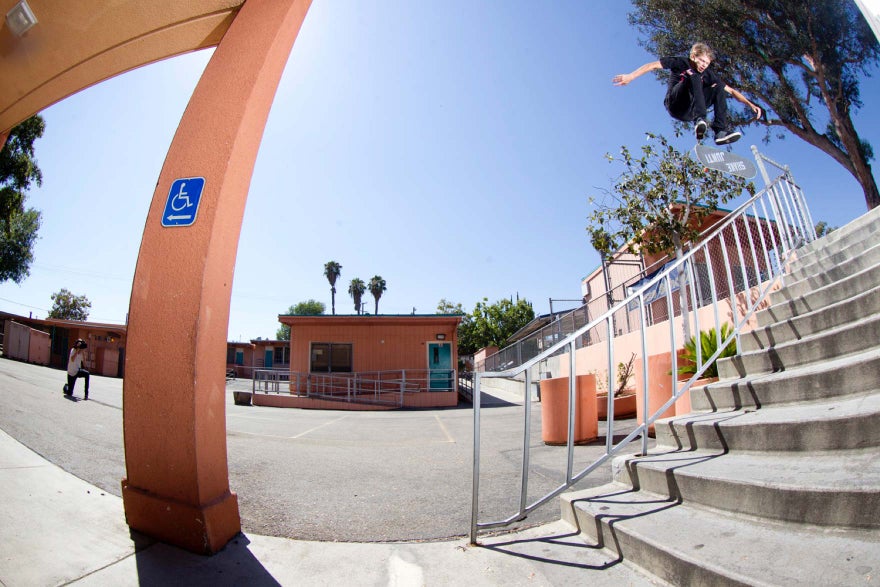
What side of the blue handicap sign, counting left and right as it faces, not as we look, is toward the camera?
front

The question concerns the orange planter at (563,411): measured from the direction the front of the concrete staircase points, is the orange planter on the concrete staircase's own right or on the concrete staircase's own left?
on the concrete staircase's own right

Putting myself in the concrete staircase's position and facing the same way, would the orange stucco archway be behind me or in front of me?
in front

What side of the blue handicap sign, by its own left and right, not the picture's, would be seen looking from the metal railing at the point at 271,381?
back

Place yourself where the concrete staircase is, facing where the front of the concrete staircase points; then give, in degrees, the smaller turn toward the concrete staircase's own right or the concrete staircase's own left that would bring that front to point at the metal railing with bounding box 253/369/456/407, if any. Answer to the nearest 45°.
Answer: approximately 90° to the concrete staircase's own right

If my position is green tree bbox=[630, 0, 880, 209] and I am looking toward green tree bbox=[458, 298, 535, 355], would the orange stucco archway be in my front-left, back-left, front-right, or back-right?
back-left

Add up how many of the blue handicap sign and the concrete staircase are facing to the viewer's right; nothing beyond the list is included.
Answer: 0

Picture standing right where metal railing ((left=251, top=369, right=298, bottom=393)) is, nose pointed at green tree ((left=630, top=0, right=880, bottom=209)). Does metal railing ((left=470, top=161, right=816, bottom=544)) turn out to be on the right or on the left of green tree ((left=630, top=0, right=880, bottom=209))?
right
